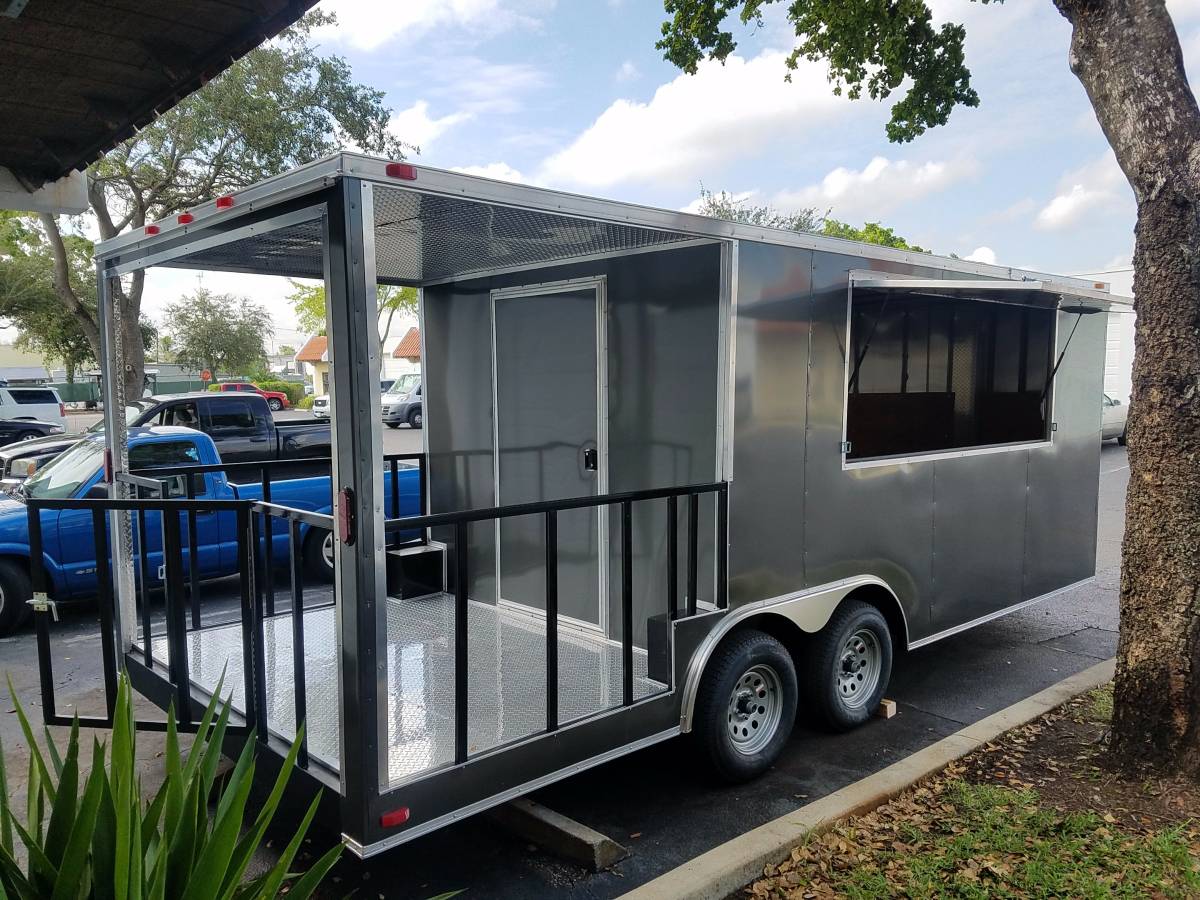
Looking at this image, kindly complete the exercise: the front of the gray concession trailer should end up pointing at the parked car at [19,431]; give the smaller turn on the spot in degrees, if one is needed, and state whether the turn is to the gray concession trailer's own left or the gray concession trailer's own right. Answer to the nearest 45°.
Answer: approximately 90° to the gray concession trailer's own left

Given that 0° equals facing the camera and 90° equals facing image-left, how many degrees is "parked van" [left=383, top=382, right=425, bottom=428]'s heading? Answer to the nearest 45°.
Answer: approximately 45°

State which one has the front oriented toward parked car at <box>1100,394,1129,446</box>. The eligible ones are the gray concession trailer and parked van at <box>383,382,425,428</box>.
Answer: the gray concession trailer

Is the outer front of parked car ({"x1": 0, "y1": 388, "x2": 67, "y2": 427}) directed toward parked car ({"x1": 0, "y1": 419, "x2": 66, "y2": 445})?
no

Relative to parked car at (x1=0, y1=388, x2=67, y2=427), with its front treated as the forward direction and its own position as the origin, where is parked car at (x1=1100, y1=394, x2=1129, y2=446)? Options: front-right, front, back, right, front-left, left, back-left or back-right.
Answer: back-left

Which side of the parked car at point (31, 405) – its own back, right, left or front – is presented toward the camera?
left

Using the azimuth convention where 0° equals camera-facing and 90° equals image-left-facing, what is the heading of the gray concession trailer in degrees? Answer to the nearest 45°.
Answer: approximately 225°

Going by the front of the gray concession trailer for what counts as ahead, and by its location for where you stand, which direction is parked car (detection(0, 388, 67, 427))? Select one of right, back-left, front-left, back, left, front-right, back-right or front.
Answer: left

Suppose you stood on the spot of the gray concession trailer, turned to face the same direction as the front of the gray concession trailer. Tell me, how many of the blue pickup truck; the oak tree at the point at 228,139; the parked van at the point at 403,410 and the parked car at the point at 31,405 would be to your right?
0

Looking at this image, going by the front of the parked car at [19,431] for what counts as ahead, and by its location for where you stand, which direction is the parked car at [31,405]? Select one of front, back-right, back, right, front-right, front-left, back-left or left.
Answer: left

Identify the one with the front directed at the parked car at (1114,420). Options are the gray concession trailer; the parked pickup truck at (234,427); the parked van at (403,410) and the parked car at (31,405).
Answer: the gray concession trailer

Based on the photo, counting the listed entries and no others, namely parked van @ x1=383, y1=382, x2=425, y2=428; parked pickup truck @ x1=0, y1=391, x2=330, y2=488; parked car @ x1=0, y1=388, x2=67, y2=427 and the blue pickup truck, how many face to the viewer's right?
0

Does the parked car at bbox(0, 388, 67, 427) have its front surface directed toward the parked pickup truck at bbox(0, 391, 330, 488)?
no

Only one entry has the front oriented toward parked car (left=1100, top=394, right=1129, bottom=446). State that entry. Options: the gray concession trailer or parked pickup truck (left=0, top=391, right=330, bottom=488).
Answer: the gray concession trailer
